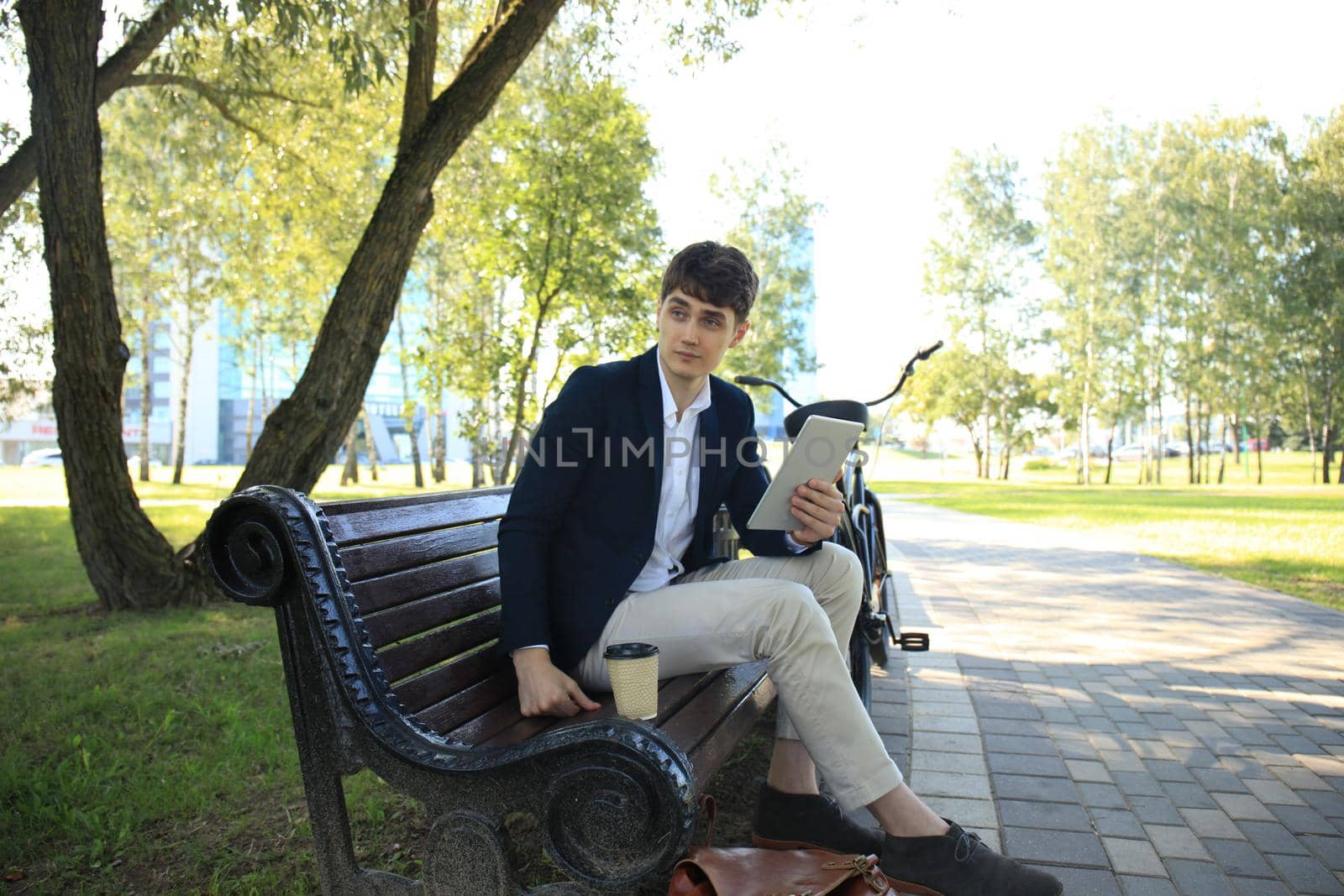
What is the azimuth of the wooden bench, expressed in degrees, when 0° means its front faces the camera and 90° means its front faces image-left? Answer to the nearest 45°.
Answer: approximately 315°

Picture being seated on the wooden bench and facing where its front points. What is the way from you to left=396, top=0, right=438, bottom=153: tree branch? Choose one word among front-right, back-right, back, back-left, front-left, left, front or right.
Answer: back-left

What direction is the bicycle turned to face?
away from the camera

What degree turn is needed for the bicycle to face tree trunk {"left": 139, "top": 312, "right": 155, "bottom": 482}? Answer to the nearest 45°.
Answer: approximately 45° to its left

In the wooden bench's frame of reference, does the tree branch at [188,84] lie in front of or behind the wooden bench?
behind

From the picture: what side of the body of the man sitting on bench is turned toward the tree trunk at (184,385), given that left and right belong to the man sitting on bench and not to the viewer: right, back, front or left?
back

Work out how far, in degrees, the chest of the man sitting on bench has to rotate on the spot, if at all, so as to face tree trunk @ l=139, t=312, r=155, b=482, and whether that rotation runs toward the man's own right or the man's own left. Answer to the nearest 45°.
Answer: approximately 180°

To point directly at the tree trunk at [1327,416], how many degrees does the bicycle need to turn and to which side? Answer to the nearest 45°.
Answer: approximately 45° to its right

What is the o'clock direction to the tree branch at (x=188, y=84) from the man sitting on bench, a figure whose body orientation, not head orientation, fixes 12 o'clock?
The tree branch is roughly at 6 o'clock from the man sitting on bench.

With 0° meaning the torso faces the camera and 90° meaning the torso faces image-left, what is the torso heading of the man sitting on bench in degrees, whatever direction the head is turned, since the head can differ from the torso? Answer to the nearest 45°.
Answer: approximately 315°

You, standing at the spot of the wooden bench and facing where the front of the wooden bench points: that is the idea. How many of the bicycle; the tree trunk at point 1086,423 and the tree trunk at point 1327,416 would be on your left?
3

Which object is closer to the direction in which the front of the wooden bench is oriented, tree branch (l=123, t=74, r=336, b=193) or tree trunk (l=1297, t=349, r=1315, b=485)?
the tree trunk

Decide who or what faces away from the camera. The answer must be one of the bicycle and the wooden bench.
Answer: the bicycle

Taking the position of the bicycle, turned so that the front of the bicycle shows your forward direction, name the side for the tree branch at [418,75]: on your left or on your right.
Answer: on your left
